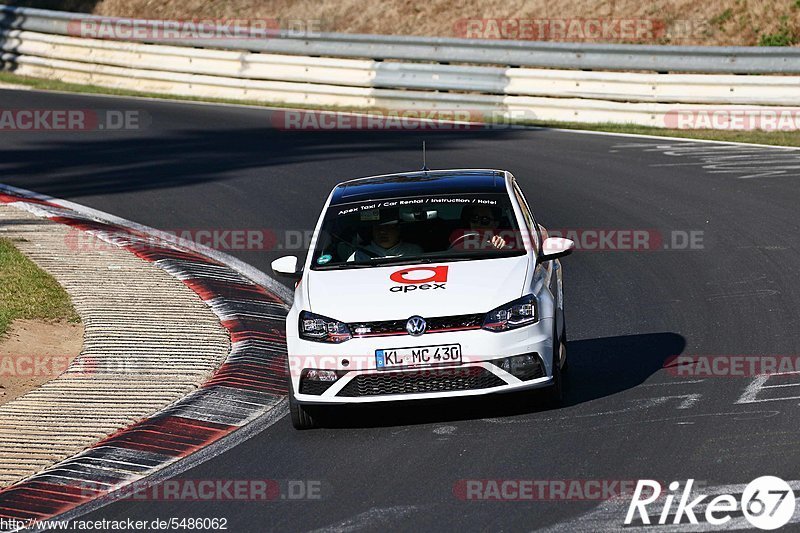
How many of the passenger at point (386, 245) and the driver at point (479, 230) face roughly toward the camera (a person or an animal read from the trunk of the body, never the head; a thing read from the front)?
2

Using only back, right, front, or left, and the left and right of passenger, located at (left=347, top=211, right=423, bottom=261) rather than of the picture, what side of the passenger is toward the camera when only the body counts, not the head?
front

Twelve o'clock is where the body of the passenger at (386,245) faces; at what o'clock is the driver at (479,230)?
the driver at (479,230) is roughly at 9 o'clock from the passenger at (386,245).

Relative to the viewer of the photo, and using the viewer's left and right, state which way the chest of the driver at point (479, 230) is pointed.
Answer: facing the viewer

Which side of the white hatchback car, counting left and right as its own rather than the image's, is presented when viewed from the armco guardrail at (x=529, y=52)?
back

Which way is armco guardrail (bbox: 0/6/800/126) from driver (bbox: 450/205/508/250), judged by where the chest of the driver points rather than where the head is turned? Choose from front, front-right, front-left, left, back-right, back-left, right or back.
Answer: back

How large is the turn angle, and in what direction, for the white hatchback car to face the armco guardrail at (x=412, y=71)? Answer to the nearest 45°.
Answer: approximately 180°

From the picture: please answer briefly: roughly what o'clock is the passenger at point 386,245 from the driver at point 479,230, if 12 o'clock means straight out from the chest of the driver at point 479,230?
the passenger at point 386,245 is roughly at 3 o'clock from the driver at point 479,230.

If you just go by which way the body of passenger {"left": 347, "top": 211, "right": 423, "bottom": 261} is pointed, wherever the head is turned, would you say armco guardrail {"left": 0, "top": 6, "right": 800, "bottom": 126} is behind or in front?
behind

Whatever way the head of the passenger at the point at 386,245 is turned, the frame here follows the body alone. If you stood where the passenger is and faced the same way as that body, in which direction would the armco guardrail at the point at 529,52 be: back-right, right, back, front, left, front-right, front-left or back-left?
back
